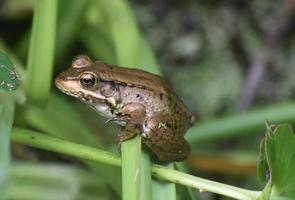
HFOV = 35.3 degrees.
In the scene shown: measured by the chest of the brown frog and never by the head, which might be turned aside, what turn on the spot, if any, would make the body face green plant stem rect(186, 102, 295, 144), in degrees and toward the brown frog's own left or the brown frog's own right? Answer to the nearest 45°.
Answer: approximately 135° to the brown frog's own right

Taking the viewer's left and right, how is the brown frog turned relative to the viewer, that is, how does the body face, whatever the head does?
facing to the left of the viewer
